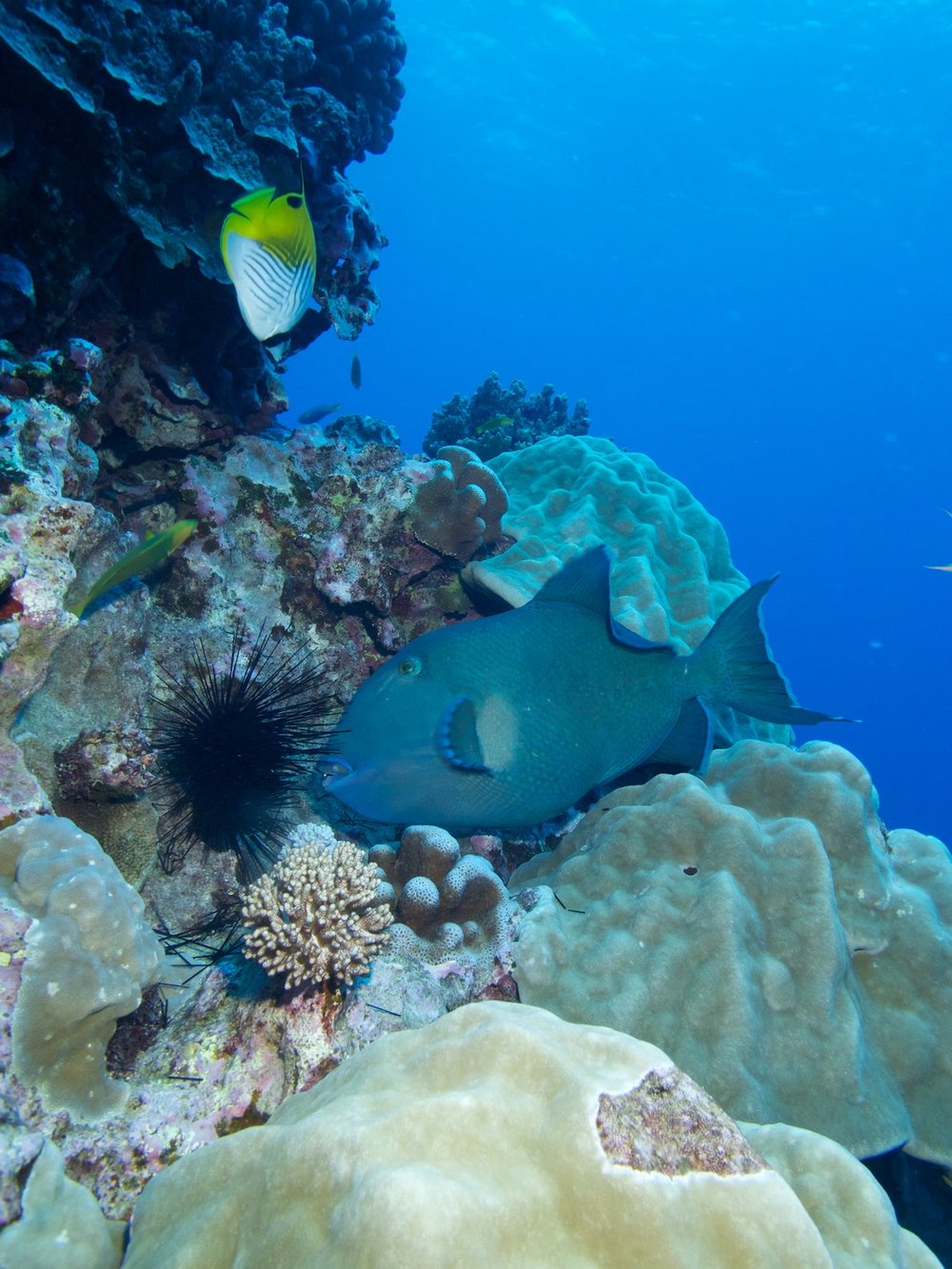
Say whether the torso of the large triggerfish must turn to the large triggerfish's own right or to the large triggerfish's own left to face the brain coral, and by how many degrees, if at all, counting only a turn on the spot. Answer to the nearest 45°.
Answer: approximately 90° to the large triggerfish's own right

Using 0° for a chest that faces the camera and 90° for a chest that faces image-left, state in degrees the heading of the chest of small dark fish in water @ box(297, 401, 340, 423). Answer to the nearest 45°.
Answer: approximately 90°

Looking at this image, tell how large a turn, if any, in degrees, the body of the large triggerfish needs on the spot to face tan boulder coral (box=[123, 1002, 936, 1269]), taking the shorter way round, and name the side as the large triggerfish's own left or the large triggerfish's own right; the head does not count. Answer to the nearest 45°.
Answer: approximately 90° to the large triggerfish's own left

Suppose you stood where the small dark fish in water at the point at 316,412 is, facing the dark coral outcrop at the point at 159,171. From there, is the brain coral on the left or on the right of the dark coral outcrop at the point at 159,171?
left

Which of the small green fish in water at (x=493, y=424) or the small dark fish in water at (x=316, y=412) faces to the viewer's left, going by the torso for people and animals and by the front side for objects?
the small dark fish in water at (x=316, y=412)

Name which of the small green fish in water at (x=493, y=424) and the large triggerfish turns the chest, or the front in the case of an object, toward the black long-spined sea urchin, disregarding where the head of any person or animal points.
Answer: the large triggerfish

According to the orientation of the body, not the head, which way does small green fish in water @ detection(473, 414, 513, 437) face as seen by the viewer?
to the viewer's right

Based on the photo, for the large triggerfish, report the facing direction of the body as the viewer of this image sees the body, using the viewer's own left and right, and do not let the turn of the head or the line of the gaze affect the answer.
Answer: facing to the left of the viewer

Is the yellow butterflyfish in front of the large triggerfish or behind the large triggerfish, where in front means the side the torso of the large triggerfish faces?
in front

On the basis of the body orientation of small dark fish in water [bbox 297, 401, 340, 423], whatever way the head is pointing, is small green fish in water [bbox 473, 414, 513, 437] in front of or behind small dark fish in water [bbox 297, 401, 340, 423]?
behind
